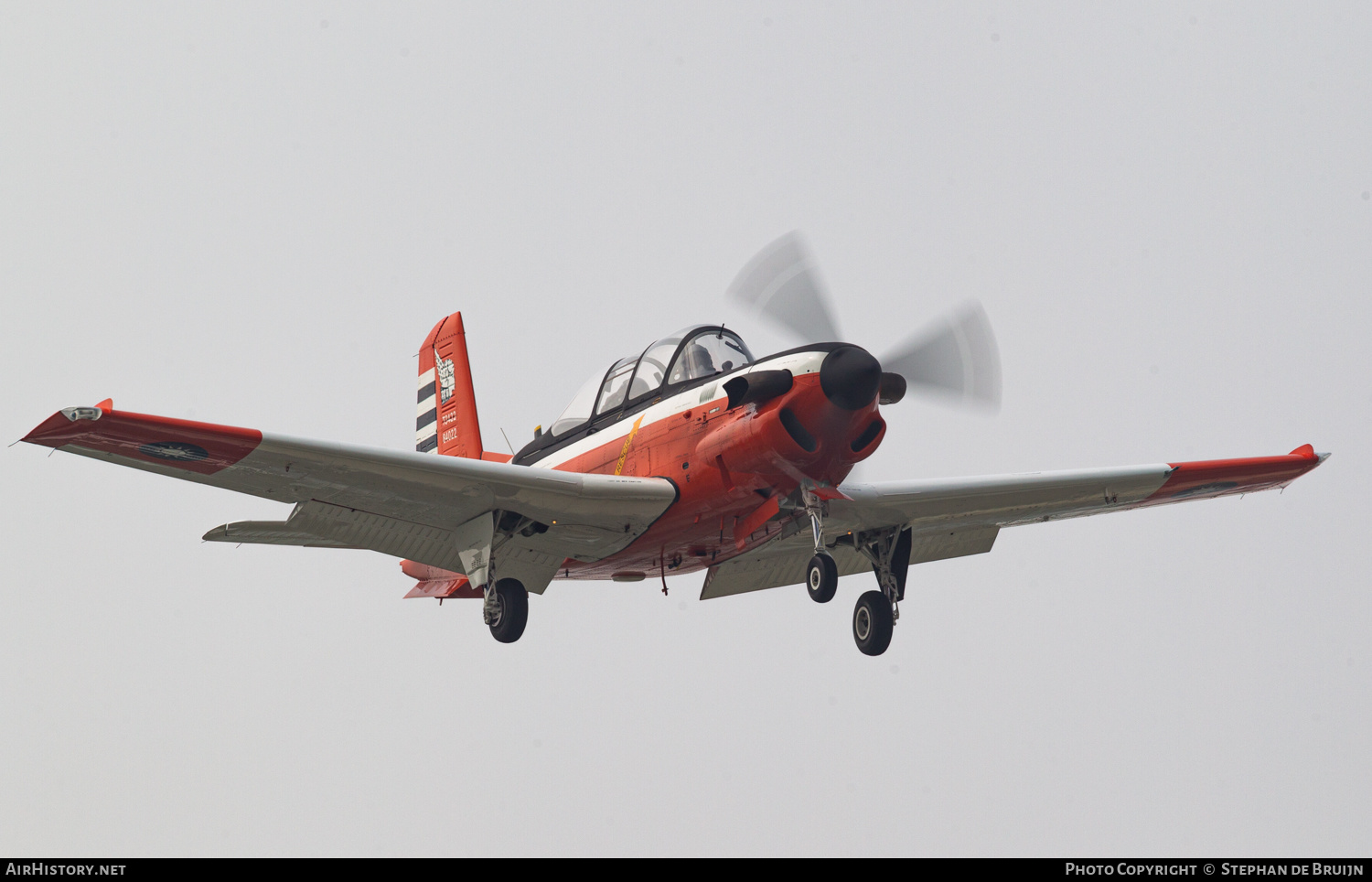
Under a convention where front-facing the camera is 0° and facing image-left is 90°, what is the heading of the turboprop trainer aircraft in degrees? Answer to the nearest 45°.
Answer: approximately 315°
